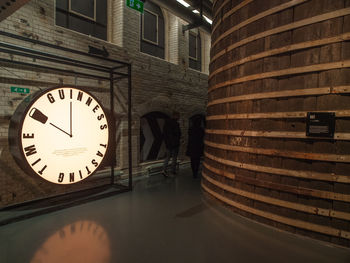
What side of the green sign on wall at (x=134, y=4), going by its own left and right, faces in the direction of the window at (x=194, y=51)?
left

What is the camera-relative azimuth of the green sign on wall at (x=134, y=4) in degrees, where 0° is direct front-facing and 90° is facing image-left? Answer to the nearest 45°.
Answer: approximately 315°

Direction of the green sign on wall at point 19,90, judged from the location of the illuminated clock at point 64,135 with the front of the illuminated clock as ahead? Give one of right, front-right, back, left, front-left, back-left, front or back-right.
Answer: back

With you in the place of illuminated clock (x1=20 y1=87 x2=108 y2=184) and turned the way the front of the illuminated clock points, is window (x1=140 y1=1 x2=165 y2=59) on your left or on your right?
on your left

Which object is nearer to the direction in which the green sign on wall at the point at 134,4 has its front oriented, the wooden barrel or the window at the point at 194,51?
the wooden barrel

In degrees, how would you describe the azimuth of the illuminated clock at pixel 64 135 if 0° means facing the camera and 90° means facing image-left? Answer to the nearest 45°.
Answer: approximately 315°
